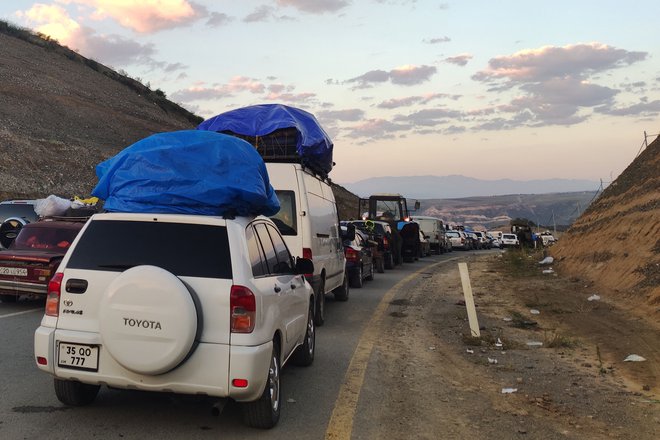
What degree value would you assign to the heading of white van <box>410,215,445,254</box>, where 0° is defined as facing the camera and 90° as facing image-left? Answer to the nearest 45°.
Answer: approximately 225°

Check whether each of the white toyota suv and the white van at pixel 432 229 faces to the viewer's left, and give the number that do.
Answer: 0

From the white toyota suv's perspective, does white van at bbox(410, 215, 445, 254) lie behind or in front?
in front

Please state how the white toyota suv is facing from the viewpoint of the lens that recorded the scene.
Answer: facing away from the viewer and to the right of the viewer

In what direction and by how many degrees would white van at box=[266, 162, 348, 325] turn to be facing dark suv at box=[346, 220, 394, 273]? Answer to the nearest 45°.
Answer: approximately 45° to its left

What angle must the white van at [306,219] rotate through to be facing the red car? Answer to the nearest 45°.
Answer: approximately 135° to its left

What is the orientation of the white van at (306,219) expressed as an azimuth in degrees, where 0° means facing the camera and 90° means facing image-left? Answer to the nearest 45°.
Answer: approximately 225°
